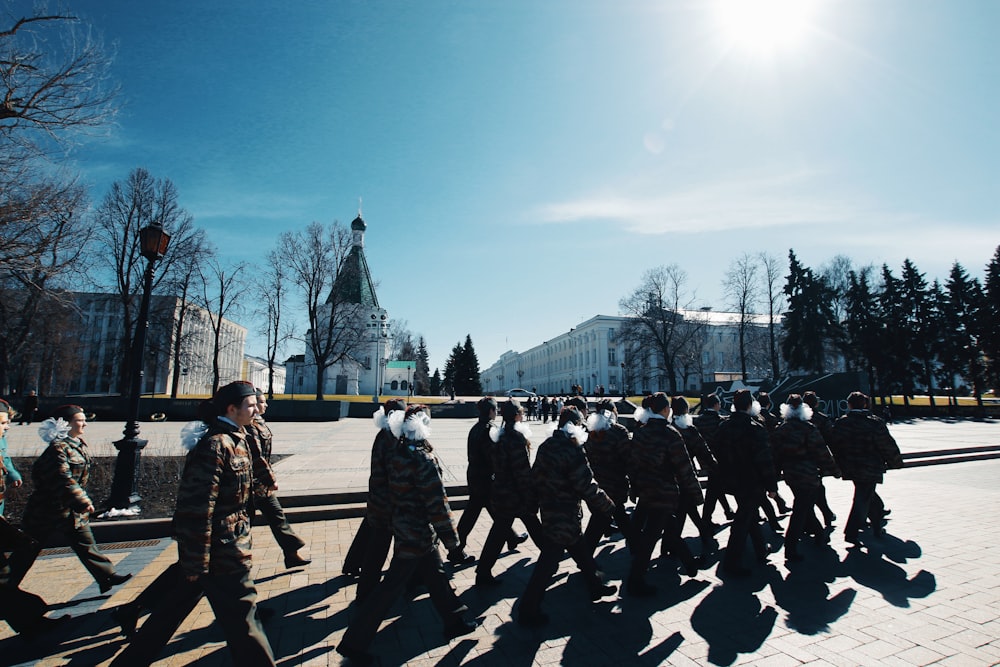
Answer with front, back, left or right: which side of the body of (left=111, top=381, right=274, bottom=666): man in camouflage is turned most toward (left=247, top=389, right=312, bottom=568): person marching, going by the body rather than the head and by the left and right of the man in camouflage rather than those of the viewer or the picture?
left

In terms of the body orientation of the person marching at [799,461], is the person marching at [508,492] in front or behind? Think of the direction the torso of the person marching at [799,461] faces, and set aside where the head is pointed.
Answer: behind

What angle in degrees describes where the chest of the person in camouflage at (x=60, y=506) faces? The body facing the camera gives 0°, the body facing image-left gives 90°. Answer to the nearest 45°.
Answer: approximately 270°

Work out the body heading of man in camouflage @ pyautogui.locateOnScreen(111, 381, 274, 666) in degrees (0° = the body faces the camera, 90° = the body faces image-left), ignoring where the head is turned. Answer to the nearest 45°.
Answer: approximately 270°

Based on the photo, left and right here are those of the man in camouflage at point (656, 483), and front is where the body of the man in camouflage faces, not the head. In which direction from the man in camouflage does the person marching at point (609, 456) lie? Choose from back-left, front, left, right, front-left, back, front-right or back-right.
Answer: left

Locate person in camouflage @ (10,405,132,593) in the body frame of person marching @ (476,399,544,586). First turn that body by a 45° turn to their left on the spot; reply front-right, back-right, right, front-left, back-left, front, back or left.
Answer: left

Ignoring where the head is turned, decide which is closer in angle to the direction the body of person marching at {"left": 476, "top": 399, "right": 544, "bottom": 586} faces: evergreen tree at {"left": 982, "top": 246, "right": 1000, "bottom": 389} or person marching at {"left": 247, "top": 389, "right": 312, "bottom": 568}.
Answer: the evergreen tree

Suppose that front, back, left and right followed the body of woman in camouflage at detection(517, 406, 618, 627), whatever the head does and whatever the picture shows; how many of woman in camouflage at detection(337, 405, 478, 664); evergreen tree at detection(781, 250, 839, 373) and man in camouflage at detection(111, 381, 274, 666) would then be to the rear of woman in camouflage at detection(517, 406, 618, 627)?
2

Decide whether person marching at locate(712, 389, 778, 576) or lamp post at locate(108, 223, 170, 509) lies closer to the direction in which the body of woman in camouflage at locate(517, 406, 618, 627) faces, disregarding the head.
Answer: the person marching

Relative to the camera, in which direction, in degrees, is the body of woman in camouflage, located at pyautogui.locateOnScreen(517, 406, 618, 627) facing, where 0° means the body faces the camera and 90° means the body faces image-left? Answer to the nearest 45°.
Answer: approximately 225°
